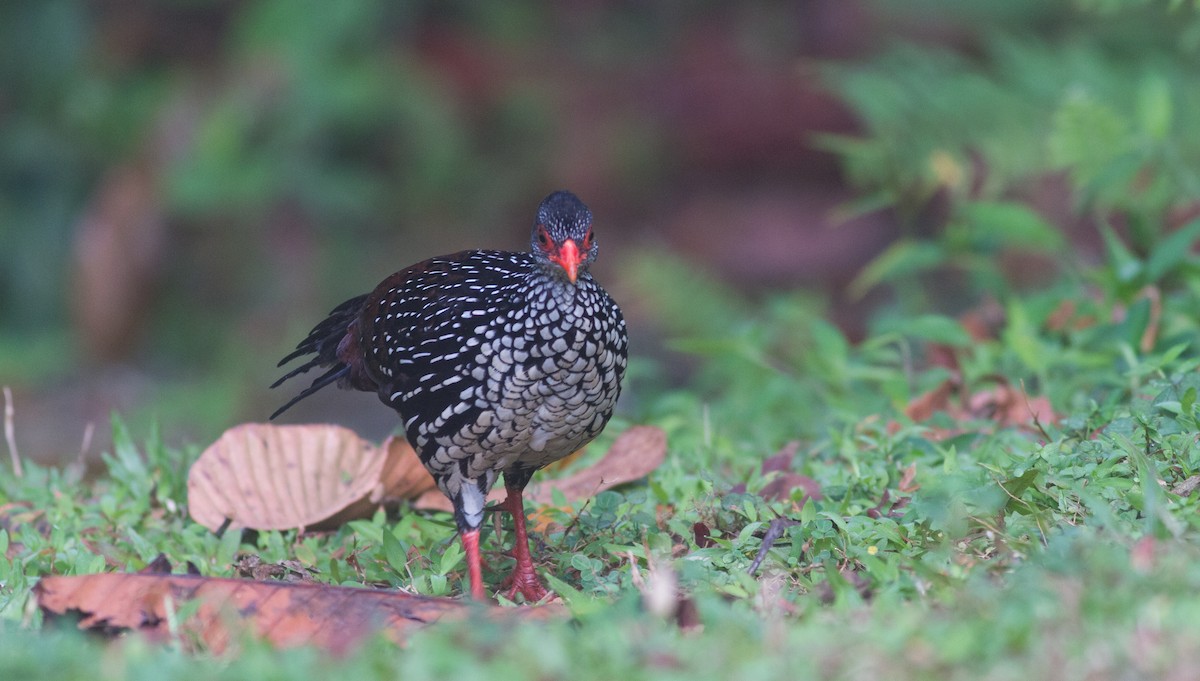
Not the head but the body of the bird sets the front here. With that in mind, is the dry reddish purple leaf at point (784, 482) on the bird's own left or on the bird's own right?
on the bird's own left

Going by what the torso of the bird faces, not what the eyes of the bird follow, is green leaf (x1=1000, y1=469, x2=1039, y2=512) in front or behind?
in front

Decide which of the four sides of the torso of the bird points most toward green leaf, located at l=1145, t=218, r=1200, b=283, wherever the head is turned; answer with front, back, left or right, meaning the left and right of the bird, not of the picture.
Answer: left

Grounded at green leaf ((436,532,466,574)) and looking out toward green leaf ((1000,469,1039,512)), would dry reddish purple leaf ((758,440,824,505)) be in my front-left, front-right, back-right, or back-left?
front-left

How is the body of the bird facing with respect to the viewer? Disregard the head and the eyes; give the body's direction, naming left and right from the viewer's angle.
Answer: facing the viewer and to the right of the viewer

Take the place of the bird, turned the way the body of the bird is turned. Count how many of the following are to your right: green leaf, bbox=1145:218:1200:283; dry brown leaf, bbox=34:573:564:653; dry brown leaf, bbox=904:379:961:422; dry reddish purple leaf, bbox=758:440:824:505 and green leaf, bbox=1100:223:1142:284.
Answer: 1

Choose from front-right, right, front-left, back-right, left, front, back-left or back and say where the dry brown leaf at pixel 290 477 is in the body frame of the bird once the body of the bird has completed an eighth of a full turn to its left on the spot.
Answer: back-left

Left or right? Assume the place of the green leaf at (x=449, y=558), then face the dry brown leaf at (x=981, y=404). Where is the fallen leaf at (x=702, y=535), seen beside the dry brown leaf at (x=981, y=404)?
right

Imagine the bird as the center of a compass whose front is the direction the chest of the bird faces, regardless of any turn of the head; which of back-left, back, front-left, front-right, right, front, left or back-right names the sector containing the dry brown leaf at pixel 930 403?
left

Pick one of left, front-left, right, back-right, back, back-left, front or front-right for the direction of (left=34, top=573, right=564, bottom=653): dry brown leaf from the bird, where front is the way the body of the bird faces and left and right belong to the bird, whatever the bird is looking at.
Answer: right

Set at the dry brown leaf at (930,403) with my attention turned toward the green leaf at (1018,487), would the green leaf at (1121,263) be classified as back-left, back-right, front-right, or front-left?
back-left
